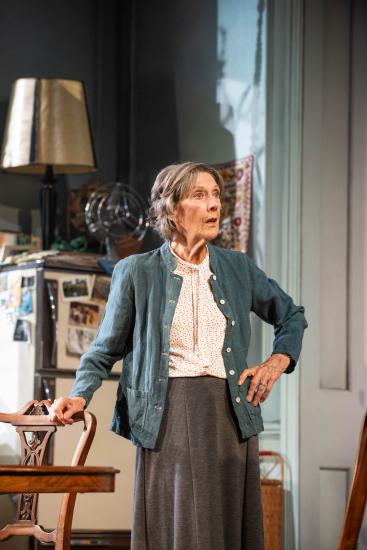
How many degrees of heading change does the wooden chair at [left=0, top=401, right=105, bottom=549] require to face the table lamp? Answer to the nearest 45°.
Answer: approximately 135° to its right

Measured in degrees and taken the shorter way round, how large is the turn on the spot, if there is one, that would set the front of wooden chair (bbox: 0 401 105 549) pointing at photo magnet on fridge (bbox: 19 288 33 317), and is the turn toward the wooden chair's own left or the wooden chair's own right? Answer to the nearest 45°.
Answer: approximately 135° to the wooden chair's own right

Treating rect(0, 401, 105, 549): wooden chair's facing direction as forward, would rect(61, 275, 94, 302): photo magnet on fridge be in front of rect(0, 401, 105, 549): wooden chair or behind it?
behind

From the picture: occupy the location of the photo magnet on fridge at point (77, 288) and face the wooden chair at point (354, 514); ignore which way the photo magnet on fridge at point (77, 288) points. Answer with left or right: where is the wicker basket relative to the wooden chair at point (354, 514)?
left

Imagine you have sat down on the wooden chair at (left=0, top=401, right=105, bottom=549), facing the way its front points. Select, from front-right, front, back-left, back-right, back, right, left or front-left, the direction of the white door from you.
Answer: back

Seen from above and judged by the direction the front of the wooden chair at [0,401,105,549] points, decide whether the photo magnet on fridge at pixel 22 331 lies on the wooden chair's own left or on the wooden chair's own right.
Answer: on the wooden chair's own right

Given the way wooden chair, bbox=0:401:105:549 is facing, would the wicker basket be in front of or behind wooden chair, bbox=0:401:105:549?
behind

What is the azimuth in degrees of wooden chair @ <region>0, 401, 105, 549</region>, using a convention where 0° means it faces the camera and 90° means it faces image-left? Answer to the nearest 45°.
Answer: approximately 45°

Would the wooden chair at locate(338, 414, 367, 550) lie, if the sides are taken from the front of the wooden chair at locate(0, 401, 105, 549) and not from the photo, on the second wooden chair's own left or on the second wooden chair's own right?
on the second wooden chair's own left
